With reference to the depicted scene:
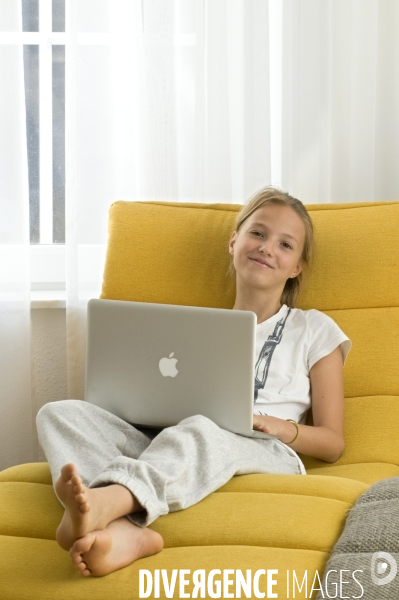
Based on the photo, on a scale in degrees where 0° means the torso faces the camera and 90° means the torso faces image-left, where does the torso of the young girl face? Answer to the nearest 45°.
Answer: approximately 45°

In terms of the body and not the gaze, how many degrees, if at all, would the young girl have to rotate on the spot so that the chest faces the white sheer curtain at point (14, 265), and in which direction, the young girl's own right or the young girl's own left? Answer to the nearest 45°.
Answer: approximately 90° to the young girl's own right
